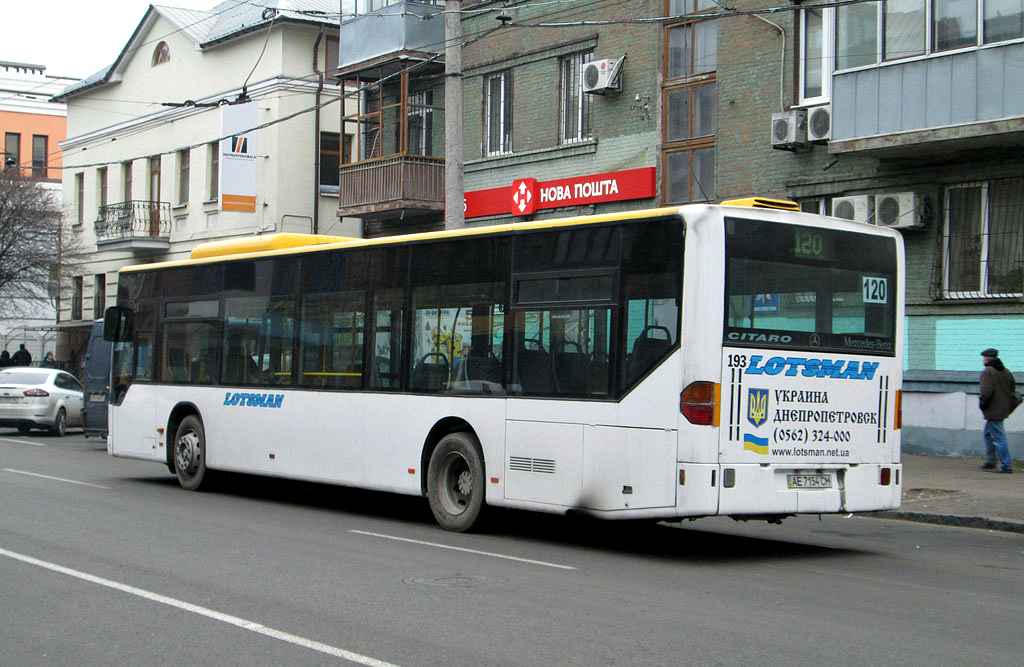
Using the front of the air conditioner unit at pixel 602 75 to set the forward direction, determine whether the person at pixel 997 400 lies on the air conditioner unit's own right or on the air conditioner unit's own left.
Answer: on the air conditioner unit's own left

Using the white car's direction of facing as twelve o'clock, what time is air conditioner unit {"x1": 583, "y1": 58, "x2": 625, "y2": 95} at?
The air conditioner unit is roughly at 3 o'clock from the white car.

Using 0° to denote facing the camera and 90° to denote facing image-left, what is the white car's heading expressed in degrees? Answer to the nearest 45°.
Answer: approximately 225°

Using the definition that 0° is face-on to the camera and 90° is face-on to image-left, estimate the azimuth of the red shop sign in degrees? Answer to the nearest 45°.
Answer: approximately 45°

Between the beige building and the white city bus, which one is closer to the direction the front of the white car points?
the beige building

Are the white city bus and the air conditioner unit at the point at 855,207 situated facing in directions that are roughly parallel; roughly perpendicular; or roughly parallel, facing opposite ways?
roughly perpendicular

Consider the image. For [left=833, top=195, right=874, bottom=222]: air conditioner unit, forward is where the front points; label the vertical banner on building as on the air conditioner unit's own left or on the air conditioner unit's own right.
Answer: on the air conditioner unit's own right

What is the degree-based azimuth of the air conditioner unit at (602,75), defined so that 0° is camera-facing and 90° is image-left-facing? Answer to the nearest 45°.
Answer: approximately 45°

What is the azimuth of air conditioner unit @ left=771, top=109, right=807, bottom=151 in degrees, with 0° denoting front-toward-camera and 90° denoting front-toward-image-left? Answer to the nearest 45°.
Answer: approximately 45°

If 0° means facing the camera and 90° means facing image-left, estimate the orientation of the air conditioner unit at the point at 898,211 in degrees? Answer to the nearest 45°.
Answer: approximately 45°
